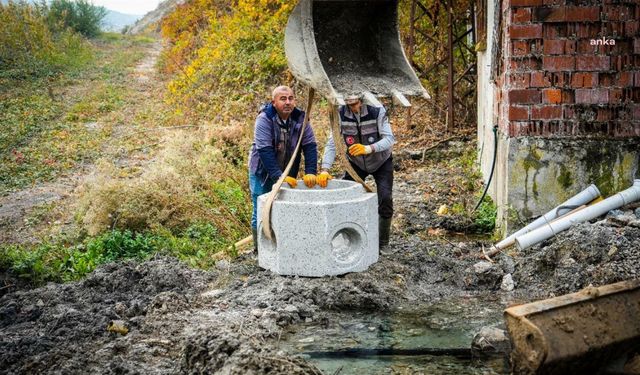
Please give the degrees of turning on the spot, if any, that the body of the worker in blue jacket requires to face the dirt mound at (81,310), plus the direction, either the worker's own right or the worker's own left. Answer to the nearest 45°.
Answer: approximately 90° to the worker's own right

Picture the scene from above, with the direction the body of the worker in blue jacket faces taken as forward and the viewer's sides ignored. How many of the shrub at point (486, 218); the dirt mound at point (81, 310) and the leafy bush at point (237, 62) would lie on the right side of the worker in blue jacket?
1

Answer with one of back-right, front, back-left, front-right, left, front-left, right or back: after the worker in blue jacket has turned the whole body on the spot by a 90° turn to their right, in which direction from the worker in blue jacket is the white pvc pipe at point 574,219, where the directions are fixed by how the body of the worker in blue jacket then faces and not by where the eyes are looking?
back-left

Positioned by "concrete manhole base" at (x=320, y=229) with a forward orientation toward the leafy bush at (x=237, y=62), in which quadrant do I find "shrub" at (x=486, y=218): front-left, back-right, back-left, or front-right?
front-right

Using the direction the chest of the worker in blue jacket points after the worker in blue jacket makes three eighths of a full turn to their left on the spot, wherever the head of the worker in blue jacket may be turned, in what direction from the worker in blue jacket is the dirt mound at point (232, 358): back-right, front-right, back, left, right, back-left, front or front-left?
back

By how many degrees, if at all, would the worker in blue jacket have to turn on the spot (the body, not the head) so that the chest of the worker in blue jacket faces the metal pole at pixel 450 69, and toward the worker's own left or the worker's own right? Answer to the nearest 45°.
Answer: approximately 90° to the worker's own left

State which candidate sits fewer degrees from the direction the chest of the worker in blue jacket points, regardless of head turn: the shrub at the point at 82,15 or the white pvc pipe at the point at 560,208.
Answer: the white pvc pipe

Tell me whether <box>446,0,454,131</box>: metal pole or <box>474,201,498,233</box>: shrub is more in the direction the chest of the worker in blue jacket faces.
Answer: the shrub

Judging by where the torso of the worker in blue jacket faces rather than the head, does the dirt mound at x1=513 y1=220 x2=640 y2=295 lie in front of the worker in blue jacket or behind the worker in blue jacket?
in front

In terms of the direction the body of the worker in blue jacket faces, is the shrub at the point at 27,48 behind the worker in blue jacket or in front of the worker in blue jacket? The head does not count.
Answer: behind

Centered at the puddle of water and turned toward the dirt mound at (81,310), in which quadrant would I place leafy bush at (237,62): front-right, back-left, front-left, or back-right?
front-right

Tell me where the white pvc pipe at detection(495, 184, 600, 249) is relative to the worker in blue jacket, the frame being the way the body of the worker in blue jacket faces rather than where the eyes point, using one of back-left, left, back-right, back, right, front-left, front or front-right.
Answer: front-left

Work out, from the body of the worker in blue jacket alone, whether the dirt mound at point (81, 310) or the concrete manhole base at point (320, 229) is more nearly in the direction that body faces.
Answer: the concrete manhole base

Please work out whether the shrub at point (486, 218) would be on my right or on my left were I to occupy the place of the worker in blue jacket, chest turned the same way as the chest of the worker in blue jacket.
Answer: on my left

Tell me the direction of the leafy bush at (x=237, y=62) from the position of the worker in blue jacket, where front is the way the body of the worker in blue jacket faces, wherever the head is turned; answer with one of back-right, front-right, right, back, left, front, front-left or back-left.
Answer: back-left
